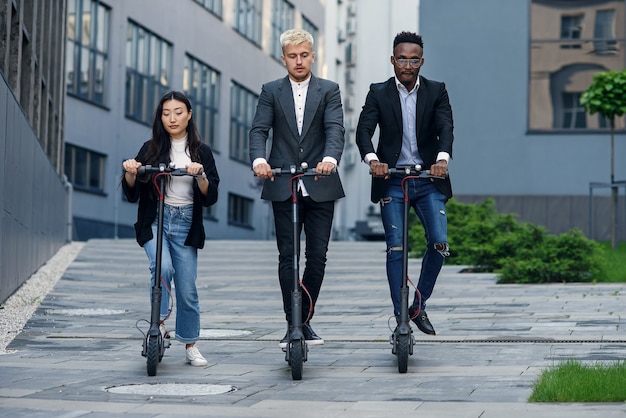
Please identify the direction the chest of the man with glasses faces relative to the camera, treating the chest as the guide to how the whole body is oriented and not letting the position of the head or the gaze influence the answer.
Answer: toward the camera

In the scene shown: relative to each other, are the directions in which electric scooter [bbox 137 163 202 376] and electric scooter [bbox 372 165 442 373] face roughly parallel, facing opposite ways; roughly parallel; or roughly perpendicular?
roughly parallel

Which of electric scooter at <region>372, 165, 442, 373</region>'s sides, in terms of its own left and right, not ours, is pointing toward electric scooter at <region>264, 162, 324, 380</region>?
right

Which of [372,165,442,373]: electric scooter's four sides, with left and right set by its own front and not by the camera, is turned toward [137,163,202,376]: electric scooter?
right

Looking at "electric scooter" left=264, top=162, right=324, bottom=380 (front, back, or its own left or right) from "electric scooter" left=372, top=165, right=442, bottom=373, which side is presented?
left

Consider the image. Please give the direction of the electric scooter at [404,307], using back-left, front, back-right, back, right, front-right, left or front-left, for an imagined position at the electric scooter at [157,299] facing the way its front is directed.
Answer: left

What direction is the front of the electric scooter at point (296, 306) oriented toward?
toward the camera

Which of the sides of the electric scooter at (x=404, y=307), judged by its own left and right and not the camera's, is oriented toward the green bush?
back

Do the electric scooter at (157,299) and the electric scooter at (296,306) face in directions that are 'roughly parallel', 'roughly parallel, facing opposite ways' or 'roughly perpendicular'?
roughly parallel

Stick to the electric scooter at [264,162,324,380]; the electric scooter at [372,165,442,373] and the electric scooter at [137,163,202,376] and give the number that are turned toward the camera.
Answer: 3
